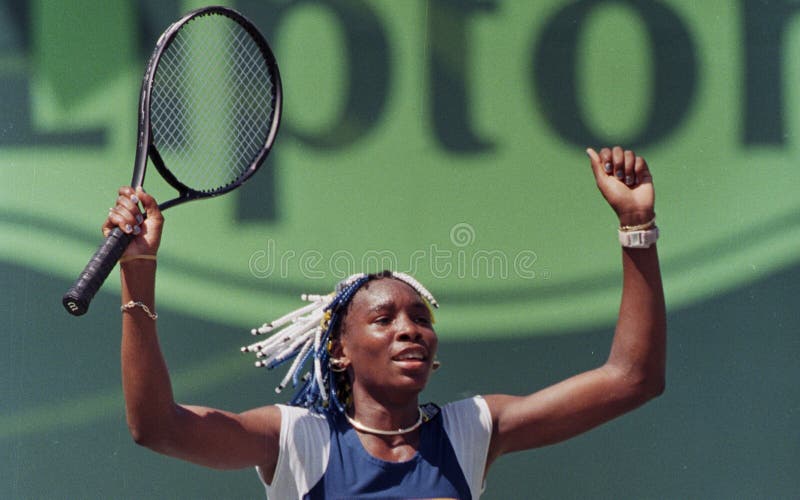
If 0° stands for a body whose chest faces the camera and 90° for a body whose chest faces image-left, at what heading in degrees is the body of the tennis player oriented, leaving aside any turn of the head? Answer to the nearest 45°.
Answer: approximately 0°
